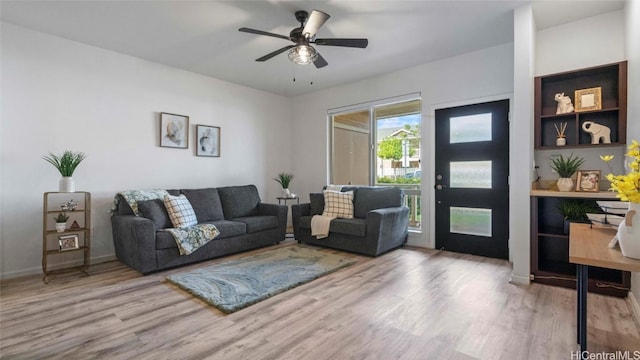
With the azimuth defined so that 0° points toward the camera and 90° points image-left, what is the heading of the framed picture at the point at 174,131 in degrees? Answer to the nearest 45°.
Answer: approximately 315°

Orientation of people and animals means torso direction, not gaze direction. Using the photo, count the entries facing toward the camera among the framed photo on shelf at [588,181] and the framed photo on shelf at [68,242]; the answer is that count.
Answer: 2

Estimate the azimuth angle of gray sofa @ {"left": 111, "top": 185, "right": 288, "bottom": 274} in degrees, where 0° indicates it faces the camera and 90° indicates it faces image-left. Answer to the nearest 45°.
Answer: approximately 315°

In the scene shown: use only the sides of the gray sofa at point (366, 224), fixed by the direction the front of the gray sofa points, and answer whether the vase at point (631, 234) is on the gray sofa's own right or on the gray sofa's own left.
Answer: on the gray sofa's own left

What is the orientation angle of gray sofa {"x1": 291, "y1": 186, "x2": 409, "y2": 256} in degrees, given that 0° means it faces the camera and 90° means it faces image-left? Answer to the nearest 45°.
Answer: approximately 45°
